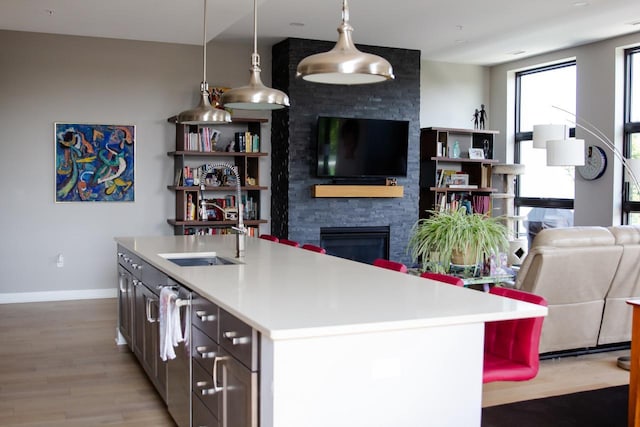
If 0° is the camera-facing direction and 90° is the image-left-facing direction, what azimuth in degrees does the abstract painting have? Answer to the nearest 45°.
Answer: approximately 0°

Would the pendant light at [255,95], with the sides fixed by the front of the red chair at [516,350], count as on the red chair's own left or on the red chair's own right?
on the red chair's own right

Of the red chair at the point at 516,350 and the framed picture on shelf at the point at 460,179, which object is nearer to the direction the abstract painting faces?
the red chair

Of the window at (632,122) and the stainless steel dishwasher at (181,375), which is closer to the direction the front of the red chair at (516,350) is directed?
the stainless steel dishwasher

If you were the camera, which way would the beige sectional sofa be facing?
facing away from the viewer and to the left of the viewer

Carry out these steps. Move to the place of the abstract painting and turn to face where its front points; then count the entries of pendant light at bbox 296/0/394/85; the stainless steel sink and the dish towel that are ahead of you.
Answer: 3

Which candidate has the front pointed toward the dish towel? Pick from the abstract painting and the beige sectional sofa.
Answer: the abstract painting

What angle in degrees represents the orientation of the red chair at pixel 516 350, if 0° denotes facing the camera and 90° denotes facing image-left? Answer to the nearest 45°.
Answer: approximately 45°

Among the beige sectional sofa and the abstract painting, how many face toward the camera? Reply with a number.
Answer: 1

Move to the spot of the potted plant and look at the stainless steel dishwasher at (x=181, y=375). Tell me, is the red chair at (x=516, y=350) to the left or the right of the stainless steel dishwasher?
left
